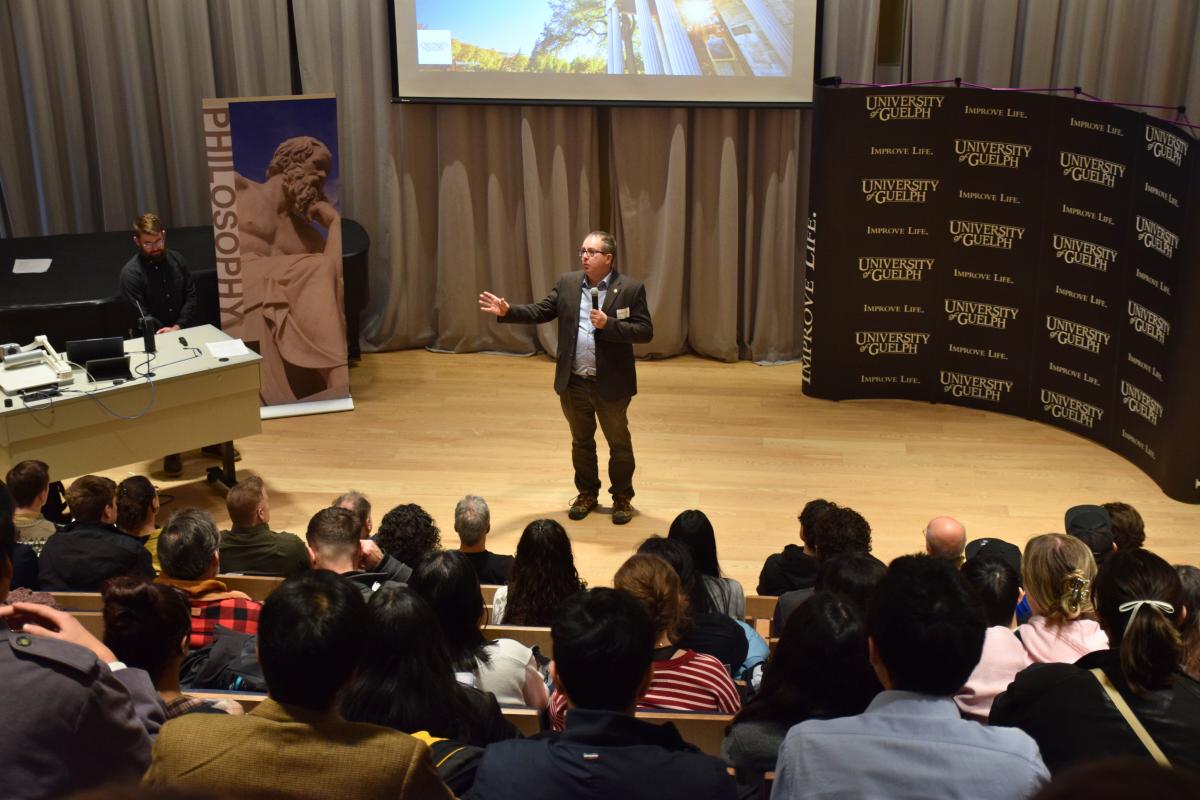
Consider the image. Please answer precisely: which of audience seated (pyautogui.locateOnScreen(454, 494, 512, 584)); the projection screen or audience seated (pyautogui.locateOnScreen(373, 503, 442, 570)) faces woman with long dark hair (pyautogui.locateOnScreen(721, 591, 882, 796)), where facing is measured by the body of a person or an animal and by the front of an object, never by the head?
the projection screen

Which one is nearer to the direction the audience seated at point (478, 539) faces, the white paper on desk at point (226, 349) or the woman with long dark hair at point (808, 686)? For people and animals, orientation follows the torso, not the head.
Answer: the white paper on desk

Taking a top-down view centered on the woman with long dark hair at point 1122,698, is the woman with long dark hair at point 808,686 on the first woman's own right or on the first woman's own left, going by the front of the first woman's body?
on the first woman's own left

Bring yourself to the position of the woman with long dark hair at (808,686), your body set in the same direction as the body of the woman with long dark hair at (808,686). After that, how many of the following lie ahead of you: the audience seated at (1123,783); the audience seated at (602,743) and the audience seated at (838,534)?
1

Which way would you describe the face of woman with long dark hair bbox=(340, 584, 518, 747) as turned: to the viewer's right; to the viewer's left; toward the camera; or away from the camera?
away from the camera

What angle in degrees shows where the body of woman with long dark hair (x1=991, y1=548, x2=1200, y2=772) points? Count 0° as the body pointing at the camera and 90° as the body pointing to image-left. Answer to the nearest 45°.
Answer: approximately 180°

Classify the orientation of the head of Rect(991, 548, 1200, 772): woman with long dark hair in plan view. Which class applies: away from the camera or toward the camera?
away from the camera

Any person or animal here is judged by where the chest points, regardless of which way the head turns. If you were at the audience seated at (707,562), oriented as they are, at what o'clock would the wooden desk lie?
The wooden desk is roughly at 10 o'clock from the audience seated.

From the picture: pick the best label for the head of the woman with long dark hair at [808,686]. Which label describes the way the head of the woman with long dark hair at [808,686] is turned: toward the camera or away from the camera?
away from the camera

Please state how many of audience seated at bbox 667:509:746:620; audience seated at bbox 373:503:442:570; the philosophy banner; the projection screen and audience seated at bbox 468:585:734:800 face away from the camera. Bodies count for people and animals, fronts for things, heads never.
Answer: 3

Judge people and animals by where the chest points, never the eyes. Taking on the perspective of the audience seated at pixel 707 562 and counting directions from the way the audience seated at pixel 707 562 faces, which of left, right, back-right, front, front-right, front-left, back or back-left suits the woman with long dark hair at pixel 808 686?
back

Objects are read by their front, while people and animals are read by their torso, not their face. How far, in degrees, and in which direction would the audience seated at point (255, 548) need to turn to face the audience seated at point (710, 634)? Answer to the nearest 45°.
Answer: approximately 90° to their right

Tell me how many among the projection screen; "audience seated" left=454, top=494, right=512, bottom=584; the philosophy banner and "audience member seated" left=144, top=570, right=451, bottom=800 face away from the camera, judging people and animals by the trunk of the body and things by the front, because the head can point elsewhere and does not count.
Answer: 2

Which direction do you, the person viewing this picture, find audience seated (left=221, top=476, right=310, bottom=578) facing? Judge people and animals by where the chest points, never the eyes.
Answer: facing away from the viewer and to the right of the viewer

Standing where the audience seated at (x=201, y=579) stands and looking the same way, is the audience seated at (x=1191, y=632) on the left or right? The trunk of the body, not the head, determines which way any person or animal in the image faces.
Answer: on their right

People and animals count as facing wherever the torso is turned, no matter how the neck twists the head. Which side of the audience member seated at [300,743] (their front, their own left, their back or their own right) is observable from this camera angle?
back

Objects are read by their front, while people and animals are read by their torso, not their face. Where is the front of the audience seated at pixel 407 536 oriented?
away from the camera

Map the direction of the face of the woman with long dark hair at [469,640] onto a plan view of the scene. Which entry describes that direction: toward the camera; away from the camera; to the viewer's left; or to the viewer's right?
away from the camera

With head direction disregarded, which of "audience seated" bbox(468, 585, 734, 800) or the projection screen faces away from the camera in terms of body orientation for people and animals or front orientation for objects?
the audience seated

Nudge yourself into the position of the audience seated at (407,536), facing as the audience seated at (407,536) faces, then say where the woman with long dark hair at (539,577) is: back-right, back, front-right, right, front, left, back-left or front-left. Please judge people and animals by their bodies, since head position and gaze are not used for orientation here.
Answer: back-right

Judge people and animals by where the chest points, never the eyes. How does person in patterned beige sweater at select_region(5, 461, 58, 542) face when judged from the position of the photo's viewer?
facing away from the viewer and to the right of the viewer

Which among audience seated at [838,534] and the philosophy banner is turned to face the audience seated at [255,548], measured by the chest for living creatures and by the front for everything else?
the philosophy banner
